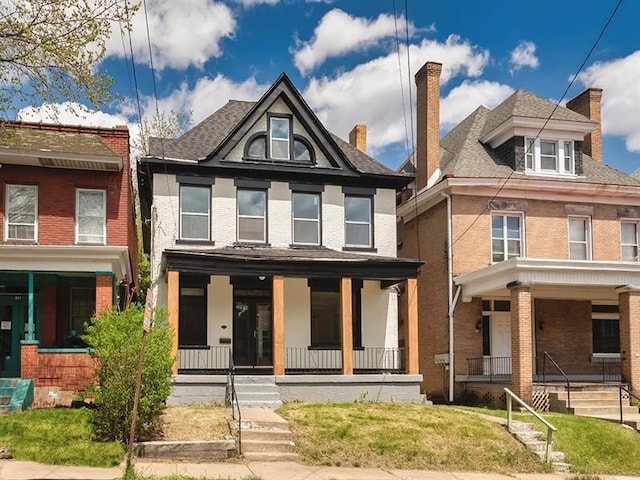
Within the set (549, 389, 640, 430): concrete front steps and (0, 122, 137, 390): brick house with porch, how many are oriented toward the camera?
2

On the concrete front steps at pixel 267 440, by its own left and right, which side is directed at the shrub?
right

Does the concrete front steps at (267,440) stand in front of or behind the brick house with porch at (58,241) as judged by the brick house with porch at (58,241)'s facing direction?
in front

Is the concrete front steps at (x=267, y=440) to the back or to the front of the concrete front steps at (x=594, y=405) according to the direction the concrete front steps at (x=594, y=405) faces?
to the front

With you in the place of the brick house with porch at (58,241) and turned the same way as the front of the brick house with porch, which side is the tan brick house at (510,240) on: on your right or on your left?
on your left

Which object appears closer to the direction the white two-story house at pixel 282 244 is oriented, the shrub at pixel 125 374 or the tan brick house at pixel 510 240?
the shrub

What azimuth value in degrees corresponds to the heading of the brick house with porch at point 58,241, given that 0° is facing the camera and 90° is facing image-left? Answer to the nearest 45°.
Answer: approximately 0°

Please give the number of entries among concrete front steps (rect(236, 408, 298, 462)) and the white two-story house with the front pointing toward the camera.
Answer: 2

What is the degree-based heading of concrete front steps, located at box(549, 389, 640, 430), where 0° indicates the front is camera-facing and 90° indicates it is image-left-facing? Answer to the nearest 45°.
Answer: approximately 0°

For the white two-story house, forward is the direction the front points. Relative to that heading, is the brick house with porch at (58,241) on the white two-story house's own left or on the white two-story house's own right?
on the white two-story house's own right
